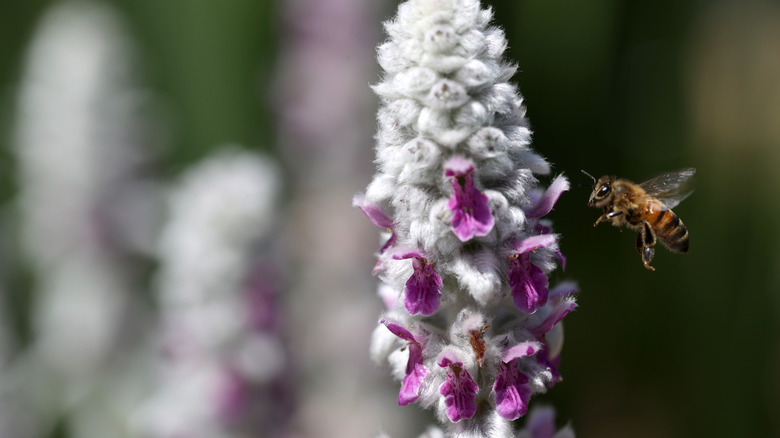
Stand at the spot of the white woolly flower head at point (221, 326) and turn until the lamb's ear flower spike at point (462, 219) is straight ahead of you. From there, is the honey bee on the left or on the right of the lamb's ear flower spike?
left

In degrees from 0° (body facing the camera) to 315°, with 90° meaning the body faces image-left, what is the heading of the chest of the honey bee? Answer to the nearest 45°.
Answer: approximately 90°

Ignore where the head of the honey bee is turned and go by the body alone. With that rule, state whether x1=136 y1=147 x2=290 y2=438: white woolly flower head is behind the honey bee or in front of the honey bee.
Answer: in front
